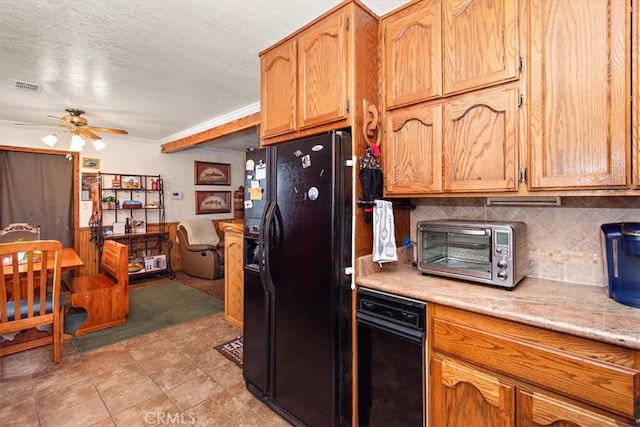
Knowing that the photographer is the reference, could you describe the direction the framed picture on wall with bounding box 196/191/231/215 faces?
facing the viewer

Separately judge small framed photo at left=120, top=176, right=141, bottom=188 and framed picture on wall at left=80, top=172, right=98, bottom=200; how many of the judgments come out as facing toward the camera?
2

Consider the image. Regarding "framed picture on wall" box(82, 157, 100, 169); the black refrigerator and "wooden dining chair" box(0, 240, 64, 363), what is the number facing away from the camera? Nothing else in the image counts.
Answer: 1

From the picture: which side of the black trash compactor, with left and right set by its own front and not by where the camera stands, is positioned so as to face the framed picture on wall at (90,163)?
right

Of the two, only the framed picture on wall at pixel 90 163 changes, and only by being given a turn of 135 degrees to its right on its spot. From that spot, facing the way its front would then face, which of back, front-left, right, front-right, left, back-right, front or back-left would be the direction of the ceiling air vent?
back-left

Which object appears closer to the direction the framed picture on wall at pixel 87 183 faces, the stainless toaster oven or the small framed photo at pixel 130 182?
the stainless toaster oven

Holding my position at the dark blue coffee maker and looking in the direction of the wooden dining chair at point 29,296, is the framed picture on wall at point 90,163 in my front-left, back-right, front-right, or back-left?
front-right

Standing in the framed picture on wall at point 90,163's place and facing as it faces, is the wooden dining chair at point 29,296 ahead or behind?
ahead

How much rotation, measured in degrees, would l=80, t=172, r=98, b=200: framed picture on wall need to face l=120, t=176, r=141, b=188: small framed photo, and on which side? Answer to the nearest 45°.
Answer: approximately 90° to its left

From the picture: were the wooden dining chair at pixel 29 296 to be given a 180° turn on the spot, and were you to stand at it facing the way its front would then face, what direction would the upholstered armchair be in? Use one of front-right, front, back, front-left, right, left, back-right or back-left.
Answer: back-left

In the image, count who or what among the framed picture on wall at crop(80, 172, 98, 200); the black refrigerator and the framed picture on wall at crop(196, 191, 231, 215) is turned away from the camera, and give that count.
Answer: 0

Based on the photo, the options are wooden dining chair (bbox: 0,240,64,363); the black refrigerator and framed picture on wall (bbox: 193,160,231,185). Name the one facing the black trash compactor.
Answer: the framed picture on wall

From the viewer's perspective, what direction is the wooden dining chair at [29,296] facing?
away from the camera

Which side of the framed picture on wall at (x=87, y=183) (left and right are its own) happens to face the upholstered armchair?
left

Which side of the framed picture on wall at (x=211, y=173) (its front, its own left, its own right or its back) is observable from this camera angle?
front

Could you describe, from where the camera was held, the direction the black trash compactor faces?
facing the viewer and to the left of the viewer
